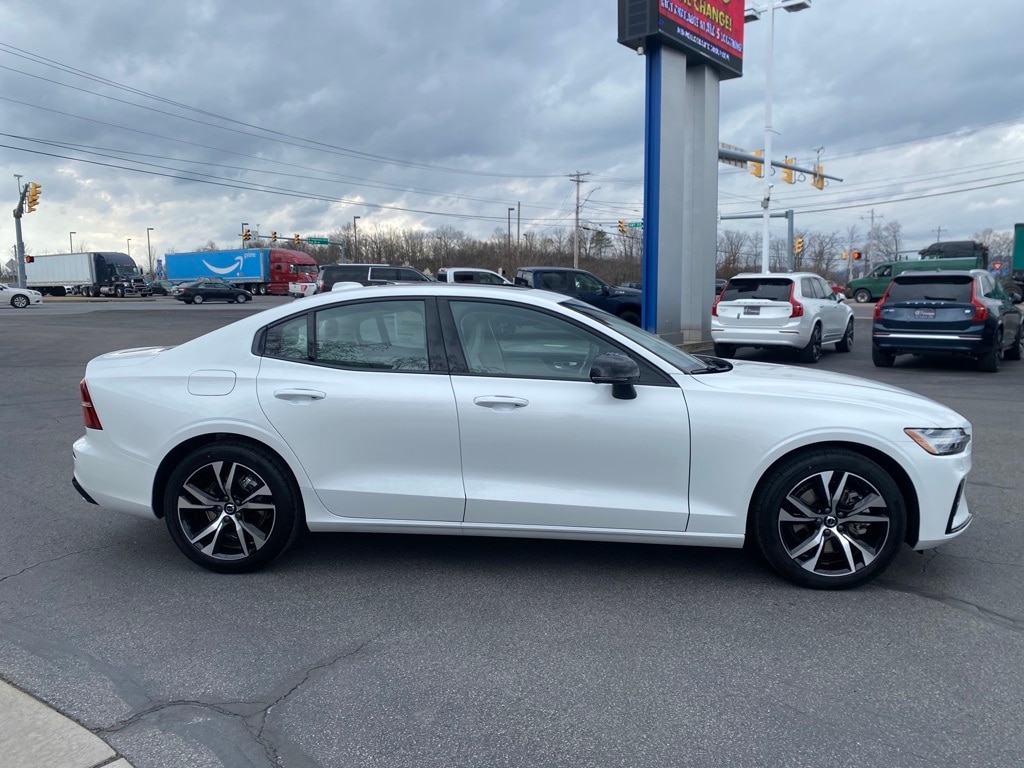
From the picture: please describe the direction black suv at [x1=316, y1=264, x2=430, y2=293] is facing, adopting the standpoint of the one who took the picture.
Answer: facing to the right of the viewer

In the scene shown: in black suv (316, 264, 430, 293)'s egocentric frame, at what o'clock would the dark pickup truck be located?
The dark pickup truck is roughly at 1 o'clock from the black suv.

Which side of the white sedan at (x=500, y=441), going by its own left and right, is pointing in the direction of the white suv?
left

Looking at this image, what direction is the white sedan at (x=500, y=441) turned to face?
to the viewer's right

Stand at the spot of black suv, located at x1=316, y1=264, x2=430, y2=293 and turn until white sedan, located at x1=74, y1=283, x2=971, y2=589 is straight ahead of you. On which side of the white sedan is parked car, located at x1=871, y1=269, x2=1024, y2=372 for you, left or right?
left

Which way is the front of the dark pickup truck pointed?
to the viewer's right
